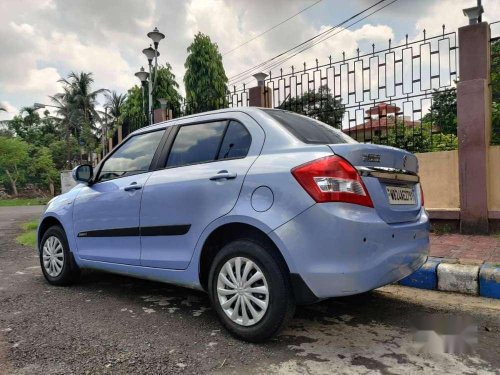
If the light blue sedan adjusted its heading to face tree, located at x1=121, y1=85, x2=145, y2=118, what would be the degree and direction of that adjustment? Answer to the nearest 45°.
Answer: approximately 45° to its right

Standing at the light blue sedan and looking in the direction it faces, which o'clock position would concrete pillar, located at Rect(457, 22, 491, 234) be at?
The concrete pillar is roughly at 3 o'clock from the light blue sedan.

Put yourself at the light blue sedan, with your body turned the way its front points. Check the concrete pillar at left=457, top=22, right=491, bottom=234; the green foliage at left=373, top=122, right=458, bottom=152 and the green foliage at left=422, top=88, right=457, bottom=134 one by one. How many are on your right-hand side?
3

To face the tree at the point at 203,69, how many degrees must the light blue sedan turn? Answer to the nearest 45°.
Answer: approximately 45° to its right

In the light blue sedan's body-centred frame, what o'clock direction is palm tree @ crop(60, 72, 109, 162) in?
The palm tree is roughly at 1 o'clock from the light blue sedan.

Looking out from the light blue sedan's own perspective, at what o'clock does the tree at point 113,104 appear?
The tree is roughly at 1 o'clock from the light blue sedan.

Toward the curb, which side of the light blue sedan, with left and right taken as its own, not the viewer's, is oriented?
back

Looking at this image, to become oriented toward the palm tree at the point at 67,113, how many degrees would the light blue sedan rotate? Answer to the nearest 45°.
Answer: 0° — it already faces it

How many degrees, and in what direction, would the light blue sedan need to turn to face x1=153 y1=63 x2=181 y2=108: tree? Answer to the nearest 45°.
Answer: approximately 45° to its right

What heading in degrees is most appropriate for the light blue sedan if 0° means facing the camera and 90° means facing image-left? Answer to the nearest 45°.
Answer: approximately 135°

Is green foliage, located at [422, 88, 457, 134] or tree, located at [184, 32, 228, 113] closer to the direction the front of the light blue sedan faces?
the tree

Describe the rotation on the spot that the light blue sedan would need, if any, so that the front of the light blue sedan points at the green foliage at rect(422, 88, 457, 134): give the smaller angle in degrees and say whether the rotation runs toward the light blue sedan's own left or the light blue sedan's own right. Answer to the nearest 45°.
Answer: approximately 90° to the light blue sedan's own right
